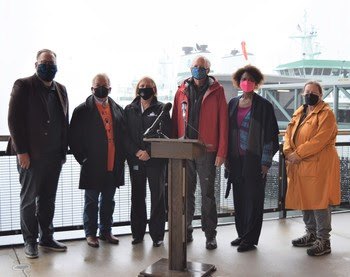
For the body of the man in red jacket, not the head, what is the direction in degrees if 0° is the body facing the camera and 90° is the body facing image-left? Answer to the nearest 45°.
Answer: approximately 0°

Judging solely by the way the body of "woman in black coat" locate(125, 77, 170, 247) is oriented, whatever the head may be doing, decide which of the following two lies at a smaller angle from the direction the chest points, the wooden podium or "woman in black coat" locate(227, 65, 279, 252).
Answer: the wooden podium

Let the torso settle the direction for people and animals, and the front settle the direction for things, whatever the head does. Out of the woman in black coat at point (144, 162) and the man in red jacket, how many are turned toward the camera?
2

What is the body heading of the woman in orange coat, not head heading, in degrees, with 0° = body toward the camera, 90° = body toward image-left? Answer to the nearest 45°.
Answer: approximately 45°

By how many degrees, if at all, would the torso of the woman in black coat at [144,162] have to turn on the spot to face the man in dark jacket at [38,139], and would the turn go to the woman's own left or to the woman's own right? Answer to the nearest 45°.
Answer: approximately 90° to the woman's own right

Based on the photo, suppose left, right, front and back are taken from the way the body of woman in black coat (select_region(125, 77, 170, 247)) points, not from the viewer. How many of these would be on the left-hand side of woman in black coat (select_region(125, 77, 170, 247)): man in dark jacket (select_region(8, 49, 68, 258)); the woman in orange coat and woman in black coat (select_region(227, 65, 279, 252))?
2
